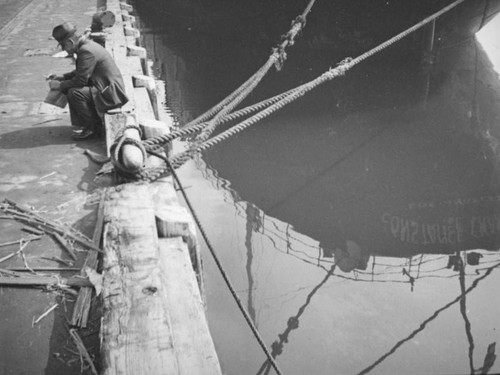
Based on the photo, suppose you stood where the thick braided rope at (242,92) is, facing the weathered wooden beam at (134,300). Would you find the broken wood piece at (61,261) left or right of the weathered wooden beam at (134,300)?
right

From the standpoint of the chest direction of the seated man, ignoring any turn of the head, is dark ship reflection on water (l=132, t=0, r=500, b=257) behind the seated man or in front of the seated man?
behind

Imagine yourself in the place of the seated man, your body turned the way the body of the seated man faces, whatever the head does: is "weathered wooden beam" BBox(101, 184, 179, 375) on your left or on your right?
on your left

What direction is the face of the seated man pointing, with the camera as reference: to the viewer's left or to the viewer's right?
to the viewer's left

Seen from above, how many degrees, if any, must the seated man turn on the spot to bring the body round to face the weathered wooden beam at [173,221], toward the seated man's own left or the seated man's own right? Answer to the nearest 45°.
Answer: approximately 90° to the seated man's own left

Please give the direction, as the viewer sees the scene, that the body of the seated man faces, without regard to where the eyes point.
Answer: to the viewer's left
